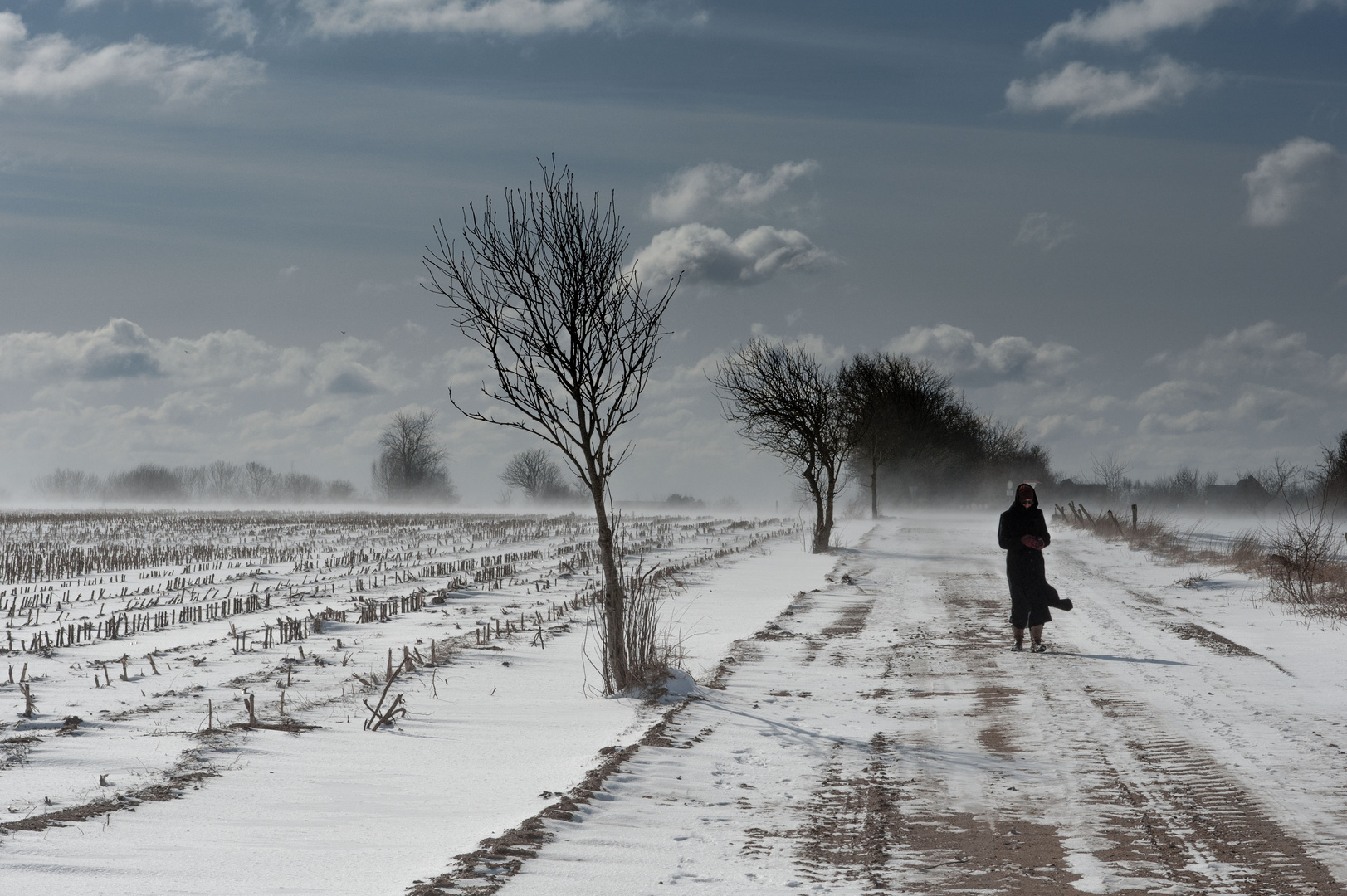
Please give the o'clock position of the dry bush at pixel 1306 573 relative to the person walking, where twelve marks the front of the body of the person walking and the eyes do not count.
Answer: The dry bush is roughly at 7 o'clock from the person walking.

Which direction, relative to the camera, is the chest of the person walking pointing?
toward the camera

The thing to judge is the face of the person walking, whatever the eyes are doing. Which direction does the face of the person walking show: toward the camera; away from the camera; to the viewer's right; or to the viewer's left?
toward the camera
